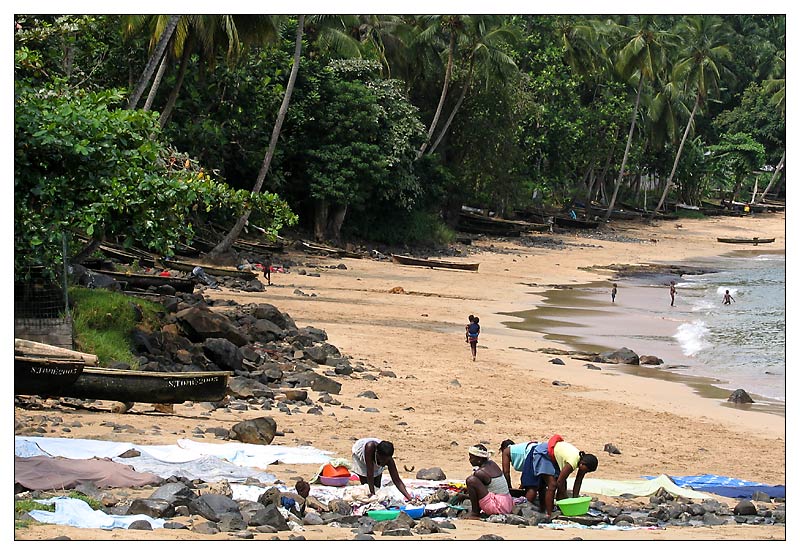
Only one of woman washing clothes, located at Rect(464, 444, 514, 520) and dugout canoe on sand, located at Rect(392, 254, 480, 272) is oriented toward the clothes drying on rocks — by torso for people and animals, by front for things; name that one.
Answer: the woman washing clothes

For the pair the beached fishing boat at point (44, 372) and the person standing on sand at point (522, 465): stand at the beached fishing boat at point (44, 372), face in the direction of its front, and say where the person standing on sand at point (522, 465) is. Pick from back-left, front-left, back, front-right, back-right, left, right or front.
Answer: front-right

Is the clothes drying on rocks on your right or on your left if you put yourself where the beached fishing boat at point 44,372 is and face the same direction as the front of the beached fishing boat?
on your right

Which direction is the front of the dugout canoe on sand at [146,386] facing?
to the viewer's right

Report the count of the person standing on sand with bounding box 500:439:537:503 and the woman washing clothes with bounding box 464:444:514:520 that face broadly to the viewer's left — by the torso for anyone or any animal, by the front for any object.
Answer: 2

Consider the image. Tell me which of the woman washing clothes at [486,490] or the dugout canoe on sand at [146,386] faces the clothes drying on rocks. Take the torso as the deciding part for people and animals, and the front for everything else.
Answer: the woman washing clothes

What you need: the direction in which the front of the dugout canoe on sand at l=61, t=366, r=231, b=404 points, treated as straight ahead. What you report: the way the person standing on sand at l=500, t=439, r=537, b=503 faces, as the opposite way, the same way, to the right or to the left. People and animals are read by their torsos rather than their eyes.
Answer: the opposite way

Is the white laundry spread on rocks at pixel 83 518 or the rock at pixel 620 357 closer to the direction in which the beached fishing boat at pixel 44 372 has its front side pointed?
the rock

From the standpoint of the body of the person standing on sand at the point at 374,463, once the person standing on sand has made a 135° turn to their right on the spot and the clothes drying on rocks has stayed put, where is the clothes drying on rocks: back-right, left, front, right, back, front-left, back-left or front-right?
front

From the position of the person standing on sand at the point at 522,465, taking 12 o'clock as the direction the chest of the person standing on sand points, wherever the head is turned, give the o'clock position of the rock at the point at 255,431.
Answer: The rock is roughly at 1 o'clock from the person standing on sand.

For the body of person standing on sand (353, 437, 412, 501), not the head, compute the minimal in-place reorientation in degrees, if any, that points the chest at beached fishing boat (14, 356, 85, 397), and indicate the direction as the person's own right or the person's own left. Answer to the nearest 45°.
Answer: approximately 180°

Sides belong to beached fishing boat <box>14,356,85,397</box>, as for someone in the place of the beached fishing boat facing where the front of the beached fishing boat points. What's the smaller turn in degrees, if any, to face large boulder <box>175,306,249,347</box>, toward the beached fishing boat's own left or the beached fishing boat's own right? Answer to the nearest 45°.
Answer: approximately 45° to the beached fishing boat's own left

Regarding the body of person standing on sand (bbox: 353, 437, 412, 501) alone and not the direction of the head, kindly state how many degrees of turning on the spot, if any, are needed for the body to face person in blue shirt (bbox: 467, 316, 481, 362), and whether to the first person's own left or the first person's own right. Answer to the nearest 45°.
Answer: approximately 135° to the first person's own left
